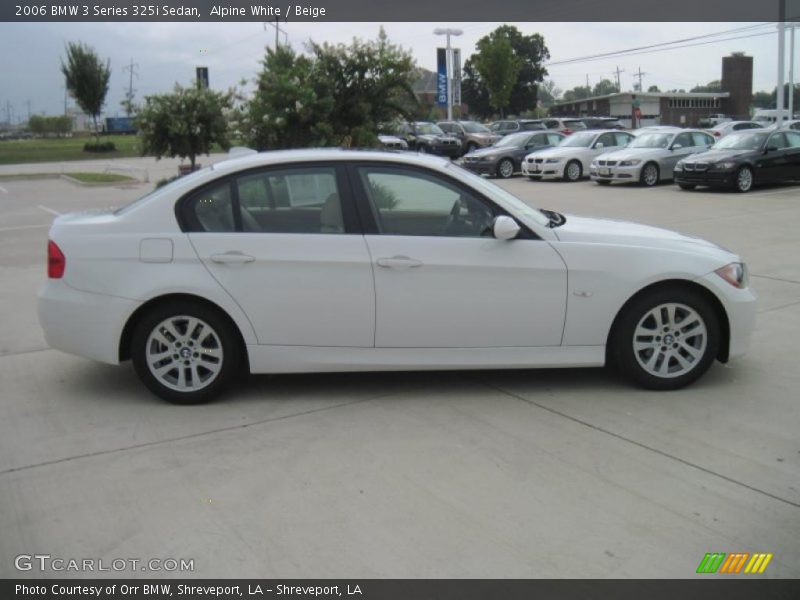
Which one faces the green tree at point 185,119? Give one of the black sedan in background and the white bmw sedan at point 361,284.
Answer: the black sedan in background

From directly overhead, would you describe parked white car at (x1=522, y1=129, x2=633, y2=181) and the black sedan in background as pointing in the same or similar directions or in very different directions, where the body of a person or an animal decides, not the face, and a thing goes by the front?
same or similar directions

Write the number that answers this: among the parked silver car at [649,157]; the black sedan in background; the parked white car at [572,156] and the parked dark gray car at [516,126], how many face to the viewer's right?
0

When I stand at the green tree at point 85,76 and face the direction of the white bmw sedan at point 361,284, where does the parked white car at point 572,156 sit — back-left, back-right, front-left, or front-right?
front-left

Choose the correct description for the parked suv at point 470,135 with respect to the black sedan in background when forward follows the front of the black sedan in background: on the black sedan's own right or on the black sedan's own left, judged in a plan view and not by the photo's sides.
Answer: on the black sedan's own right

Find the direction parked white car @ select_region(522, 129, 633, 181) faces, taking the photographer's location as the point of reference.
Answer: facing the viewer and to the left of the viewer

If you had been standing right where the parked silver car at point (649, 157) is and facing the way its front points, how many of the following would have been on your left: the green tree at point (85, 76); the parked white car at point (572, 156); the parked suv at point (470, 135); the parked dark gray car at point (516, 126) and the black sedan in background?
1

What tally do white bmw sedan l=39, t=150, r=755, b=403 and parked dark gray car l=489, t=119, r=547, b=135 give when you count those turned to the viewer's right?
1

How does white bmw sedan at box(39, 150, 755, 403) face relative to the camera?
to the viewer's right

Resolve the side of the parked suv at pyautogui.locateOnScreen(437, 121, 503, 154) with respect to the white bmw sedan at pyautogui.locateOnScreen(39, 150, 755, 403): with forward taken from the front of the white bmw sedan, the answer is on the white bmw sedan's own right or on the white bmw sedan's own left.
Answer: on the white bmw sedan's own left

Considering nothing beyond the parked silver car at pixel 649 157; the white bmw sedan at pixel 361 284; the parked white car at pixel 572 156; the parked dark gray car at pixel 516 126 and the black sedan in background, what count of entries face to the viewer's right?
1

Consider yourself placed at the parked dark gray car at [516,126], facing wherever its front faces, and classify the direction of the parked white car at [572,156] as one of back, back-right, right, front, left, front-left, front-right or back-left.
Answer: front-left

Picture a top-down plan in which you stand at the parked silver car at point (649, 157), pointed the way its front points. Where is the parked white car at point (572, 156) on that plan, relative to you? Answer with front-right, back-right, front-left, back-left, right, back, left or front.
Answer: right

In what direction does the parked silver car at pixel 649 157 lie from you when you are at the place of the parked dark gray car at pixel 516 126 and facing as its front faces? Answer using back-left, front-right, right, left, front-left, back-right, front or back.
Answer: front-left
